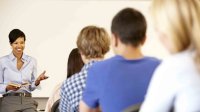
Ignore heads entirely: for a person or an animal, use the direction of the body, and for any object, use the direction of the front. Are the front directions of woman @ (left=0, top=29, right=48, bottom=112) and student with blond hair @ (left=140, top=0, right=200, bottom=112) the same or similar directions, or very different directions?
very different directions

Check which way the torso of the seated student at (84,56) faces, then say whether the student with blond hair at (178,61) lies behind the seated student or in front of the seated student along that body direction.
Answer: behind

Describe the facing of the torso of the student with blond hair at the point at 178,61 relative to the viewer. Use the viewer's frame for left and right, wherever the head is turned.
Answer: facing away from the viewer and to the left of the viewer

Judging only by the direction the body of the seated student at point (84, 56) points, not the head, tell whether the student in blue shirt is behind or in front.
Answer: behind

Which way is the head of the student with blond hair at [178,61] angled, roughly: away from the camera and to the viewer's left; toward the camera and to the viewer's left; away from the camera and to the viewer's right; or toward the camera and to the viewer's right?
away from the camera and to the viewer's left

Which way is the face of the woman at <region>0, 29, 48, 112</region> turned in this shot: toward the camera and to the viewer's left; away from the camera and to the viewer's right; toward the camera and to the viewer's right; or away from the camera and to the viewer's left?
toward the camera and to the viewer's right
